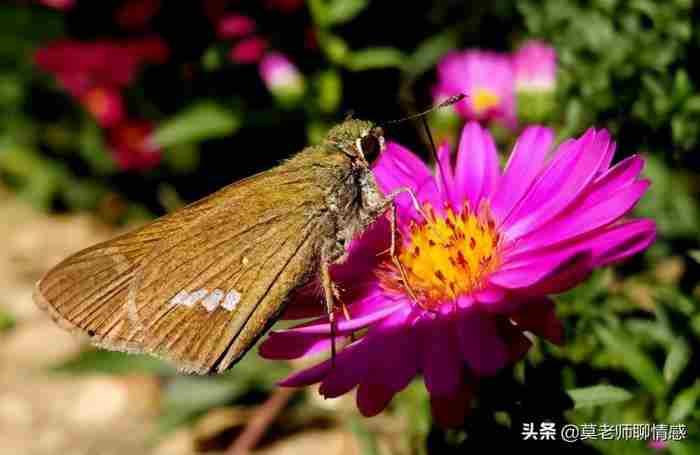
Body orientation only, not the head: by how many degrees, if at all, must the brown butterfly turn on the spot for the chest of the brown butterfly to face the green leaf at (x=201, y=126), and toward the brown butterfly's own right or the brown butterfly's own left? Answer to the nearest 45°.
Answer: approximately 90° to the brown butterfly's own left

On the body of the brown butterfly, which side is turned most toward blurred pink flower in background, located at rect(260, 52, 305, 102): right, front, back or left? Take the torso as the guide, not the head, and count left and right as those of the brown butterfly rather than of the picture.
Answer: left

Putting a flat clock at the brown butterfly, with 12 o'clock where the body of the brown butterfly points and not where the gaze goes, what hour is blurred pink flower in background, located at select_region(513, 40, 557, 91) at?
The blurred pink flower in background is roughly at 11 o'clock from the brown butterfly.

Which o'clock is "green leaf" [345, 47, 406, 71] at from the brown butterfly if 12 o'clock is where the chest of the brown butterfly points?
The green leaf is roughly at 10 o'clock from the brown butterfly.

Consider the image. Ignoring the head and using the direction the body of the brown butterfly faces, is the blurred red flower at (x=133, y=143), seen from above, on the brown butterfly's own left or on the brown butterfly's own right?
on the brown butterfly's own left

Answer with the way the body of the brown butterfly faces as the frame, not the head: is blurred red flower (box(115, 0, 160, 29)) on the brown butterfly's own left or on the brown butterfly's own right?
on the brown butterfly's own left

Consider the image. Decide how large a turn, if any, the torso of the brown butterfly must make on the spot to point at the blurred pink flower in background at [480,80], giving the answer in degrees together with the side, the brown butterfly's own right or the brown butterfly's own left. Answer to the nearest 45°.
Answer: approximately 45° to the brown butterfly's own left

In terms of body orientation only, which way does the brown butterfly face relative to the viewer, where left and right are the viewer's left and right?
facing to the right of the viewer

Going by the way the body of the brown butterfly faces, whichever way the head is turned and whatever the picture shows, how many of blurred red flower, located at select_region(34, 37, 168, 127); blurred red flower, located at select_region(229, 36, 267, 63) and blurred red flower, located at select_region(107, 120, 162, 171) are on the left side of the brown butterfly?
3

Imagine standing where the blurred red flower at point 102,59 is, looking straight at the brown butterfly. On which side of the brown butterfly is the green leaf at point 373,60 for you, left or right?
left

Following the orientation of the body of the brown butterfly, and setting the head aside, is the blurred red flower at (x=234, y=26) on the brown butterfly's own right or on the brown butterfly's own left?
on the brown butterfly's own left

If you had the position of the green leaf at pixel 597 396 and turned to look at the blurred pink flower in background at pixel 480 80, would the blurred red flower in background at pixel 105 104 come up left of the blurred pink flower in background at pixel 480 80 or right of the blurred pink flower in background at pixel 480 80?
left
